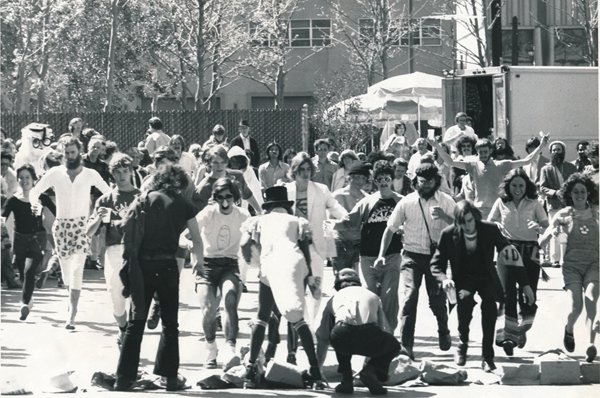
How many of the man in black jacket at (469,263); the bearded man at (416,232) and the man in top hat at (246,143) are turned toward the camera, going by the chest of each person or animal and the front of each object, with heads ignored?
3

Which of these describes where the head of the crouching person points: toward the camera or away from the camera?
away from the camera

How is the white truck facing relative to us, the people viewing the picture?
facing away from the viewer and to the right of the viewer

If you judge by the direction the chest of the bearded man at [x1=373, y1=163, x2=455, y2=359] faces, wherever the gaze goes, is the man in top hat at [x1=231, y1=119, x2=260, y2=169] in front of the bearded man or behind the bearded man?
behind

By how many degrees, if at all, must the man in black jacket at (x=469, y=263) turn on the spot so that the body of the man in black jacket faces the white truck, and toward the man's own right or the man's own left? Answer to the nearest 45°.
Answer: approximately 180°

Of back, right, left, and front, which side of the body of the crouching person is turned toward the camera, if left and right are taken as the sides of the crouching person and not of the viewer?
back

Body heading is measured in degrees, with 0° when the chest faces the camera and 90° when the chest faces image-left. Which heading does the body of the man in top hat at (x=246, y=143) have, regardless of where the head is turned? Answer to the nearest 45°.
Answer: approximately 0°
